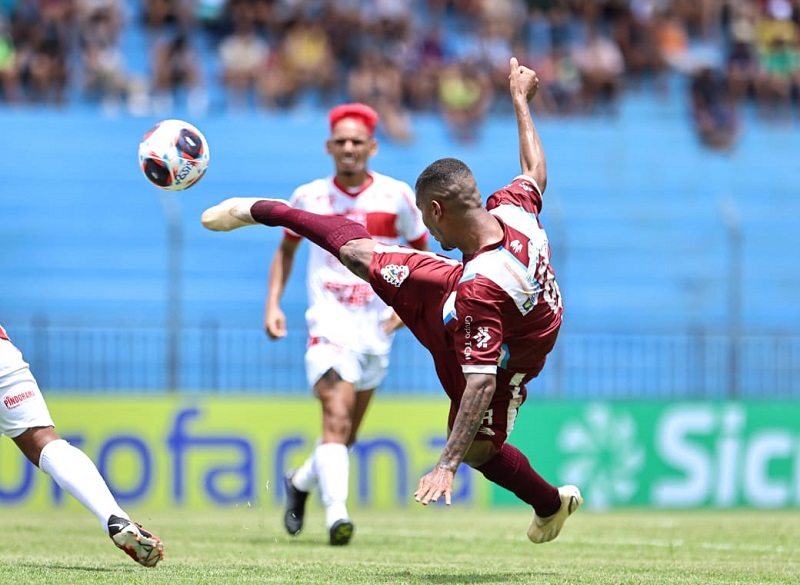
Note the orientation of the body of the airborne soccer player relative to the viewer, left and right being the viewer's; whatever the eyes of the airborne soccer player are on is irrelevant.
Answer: facing away from the viewer and to the left of the viewer

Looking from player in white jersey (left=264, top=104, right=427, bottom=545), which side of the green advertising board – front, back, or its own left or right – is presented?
front

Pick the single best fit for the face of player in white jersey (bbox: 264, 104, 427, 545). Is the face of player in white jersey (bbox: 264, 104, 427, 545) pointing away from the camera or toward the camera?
toward the camera

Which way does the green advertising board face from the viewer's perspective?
toward the camera

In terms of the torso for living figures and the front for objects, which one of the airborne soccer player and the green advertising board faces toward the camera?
the green advertising board

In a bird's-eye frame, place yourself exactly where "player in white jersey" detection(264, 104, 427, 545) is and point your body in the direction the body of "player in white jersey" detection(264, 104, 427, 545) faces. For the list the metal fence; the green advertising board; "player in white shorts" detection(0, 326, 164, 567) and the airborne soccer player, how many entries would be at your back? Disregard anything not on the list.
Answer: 2

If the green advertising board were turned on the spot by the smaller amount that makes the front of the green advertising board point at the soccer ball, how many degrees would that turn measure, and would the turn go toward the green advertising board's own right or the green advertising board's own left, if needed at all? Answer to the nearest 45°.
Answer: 0° — it already faces it

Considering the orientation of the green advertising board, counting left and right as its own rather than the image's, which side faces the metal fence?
back

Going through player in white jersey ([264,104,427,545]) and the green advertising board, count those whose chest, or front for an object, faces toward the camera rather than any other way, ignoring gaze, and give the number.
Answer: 2

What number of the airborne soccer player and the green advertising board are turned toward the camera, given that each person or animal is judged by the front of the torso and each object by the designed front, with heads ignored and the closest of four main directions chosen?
1

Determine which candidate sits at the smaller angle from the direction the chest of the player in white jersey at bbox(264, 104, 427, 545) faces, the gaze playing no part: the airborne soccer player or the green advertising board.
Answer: the airborne soccer player

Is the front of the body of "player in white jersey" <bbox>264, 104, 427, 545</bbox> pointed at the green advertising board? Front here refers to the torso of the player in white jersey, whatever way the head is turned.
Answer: no

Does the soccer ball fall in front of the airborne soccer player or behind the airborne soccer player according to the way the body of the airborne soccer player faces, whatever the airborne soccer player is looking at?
in front

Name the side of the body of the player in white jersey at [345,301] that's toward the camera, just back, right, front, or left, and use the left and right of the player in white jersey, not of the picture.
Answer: front

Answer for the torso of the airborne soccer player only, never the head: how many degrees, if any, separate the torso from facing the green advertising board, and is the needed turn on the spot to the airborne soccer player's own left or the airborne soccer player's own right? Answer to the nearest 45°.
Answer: approximately 45° to the airborne soccer player's own right

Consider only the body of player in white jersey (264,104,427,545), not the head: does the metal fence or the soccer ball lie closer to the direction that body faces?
the soccer ball

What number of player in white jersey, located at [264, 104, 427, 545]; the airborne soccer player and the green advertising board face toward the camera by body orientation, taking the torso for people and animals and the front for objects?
2

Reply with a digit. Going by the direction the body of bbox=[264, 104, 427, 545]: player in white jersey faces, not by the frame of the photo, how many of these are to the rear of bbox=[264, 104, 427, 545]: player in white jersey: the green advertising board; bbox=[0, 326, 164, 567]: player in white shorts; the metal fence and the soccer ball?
2

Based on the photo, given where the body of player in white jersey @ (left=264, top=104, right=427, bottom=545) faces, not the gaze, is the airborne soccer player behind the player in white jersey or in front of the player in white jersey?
in front

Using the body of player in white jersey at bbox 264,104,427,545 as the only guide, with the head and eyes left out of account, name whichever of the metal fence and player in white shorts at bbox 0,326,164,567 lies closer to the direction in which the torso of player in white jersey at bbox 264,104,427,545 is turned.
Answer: the player in white shorts

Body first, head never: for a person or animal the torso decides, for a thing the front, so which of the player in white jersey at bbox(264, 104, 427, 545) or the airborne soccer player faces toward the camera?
the player in white jersey
